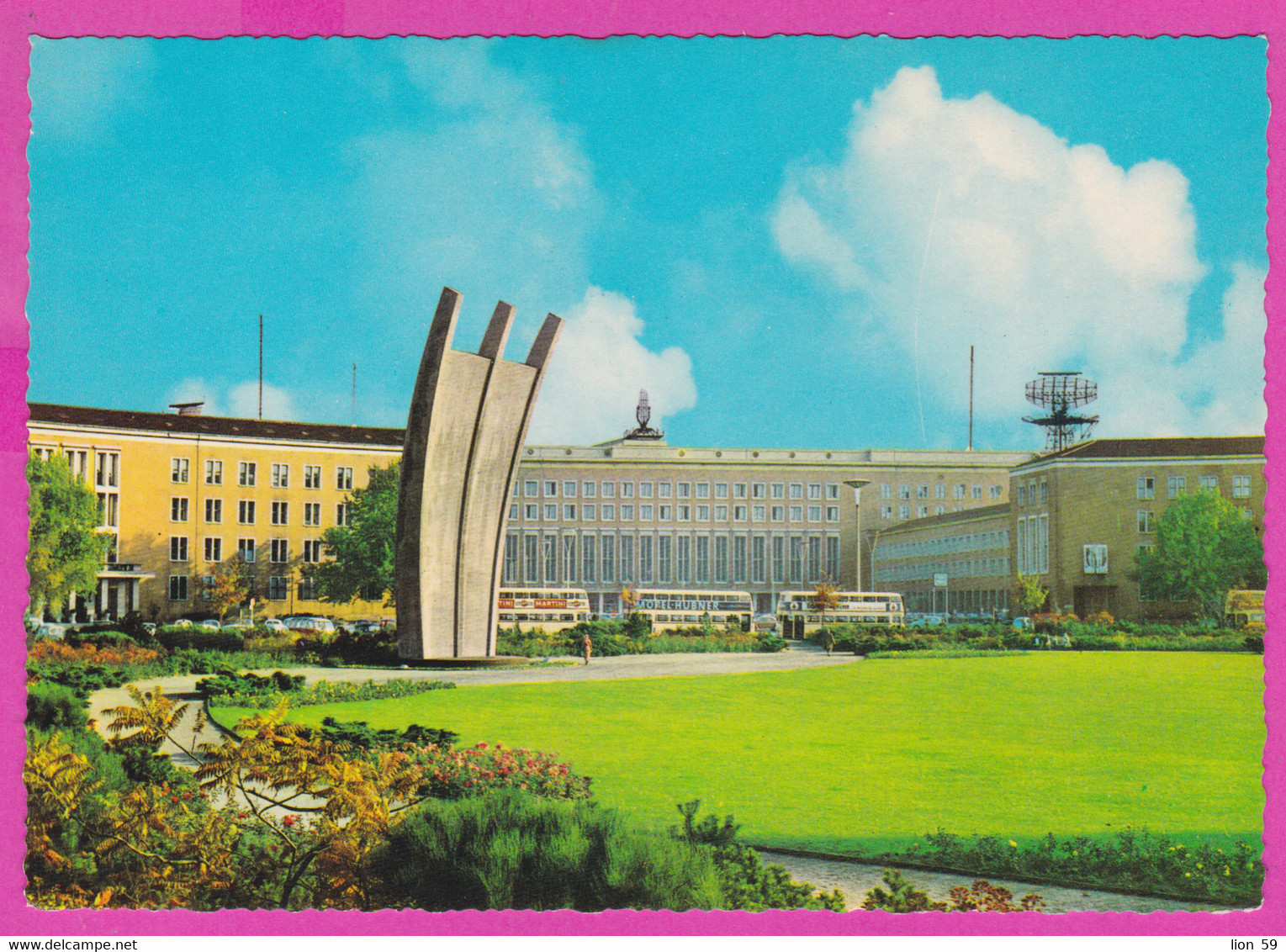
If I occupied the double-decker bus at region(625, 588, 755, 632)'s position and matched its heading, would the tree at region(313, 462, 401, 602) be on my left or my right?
on my right

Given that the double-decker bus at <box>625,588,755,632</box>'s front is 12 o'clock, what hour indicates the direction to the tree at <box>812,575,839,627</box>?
The tree is roughly at 12 o'clock from the double-decker bus.

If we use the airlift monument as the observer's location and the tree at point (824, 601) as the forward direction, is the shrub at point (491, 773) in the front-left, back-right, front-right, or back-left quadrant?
back-right

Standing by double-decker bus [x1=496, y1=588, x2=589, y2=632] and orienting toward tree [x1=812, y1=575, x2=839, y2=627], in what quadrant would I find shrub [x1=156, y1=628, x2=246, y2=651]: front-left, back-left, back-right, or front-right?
back-right

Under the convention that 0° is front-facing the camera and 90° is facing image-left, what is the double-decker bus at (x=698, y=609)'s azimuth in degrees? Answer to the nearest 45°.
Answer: approximately 270°

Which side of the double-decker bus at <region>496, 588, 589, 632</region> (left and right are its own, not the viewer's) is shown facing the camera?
right

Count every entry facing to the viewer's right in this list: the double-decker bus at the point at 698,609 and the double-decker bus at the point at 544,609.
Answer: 2
